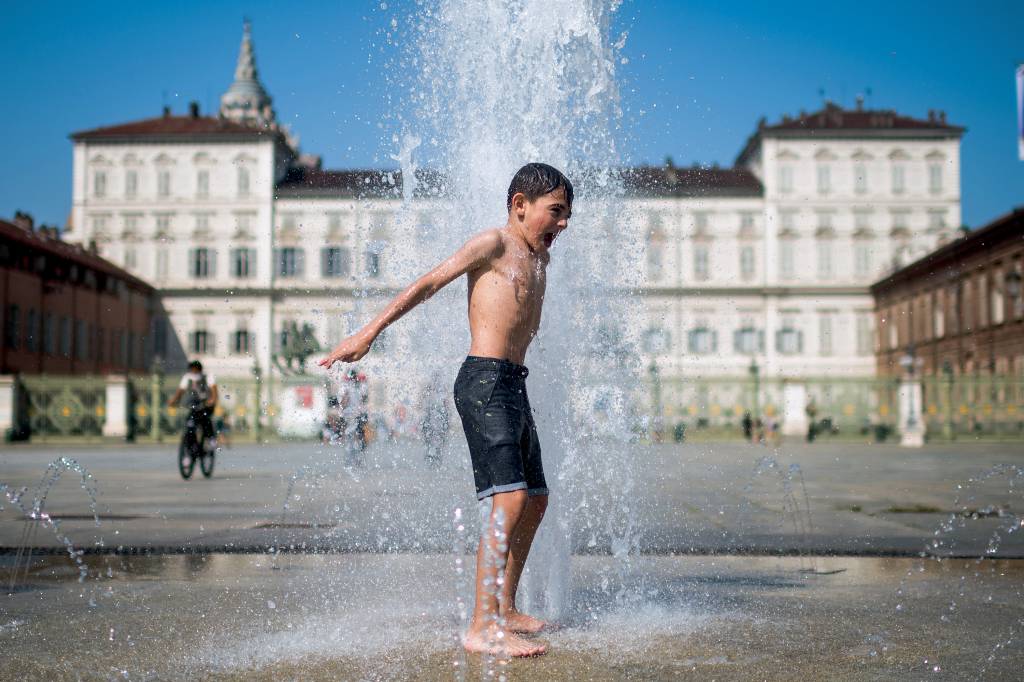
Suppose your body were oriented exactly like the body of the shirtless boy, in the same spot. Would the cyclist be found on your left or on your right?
on your left

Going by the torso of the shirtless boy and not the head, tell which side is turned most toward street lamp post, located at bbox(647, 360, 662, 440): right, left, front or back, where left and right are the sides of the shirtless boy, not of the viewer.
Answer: left

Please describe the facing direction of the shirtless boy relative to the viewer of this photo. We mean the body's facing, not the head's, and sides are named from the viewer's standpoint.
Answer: facing to the right of the viewer

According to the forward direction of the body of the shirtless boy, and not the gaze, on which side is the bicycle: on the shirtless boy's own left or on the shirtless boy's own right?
on the shirtless boy's own left

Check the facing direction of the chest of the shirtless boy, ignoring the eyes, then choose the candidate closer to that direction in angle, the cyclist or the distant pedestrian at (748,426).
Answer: the distant pedestrian

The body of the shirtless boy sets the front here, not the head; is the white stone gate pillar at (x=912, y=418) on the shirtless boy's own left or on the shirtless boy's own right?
on the shirtless boy's own left

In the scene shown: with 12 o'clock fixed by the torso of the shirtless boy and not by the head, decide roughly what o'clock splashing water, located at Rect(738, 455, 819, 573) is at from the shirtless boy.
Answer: The splashing water is roughly at 10 o'clock from the shirtless boy.
